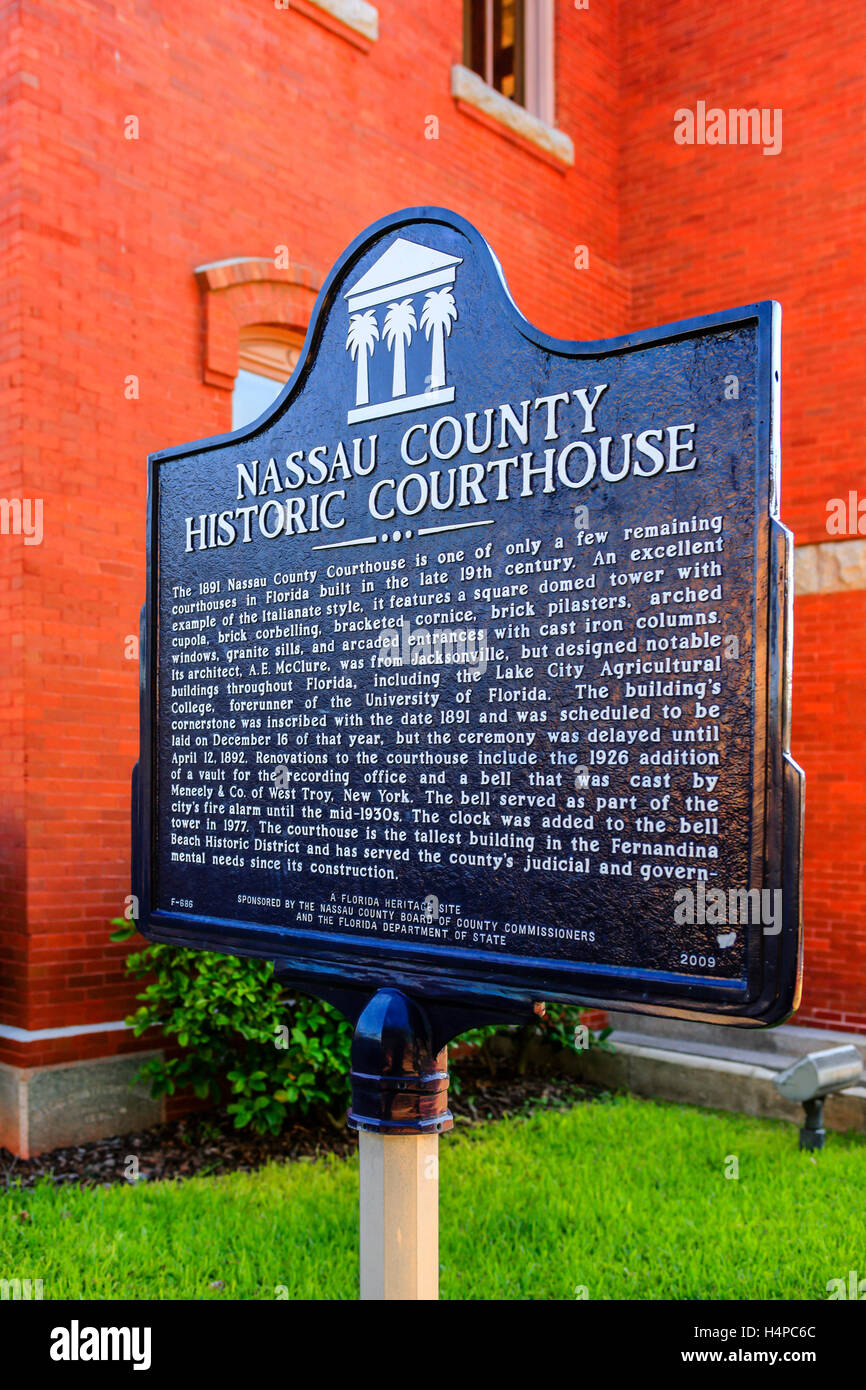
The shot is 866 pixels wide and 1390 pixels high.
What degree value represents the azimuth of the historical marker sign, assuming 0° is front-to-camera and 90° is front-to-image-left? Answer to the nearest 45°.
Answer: approximately 45°

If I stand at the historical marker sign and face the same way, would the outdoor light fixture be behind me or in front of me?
behind

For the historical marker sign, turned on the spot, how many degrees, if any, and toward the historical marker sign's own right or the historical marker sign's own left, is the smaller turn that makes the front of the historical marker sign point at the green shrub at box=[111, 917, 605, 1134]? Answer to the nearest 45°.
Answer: approximately 135° to the historical marker sign's own right
